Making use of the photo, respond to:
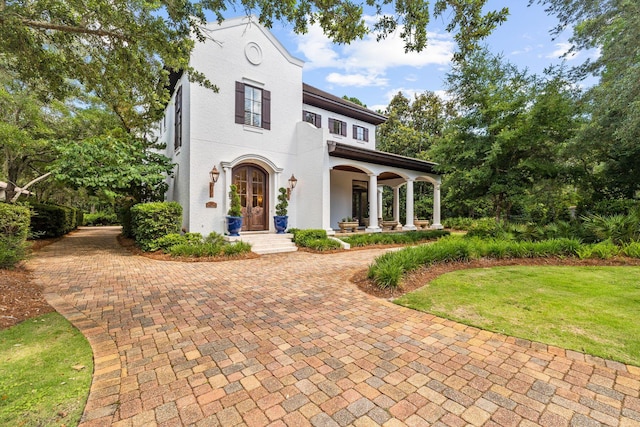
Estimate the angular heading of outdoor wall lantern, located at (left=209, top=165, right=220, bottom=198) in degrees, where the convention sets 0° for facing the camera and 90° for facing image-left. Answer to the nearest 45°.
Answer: approximately 315°

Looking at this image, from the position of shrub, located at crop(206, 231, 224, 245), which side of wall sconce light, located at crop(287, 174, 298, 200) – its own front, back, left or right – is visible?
right

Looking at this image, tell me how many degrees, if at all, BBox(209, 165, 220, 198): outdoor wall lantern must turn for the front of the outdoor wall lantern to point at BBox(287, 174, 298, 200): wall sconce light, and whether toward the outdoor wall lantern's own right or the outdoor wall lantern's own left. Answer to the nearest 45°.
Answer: approximately 45° to the outdoor wall lantern's own left

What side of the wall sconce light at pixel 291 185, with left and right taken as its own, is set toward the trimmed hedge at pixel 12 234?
right

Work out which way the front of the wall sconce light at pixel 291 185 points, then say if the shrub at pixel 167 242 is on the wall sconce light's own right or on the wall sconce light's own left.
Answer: on the wall sconce light's own right

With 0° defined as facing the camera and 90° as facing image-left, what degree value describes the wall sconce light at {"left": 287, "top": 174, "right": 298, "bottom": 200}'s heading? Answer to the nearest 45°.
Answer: approximately 315°
